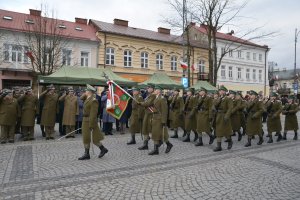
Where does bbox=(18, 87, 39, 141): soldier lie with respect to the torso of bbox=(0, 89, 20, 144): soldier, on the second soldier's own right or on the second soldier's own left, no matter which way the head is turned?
on the second soldier's own left

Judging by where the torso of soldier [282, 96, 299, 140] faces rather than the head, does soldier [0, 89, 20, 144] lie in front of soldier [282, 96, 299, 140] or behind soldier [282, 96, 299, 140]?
in front

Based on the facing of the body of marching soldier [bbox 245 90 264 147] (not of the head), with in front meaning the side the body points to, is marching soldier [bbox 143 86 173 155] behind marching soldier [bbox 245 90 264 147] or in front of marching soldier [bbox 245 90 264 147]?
in front

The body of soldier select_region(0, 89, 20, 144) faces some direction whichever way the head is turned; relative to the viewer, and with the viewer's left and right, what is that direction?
facing the viewer

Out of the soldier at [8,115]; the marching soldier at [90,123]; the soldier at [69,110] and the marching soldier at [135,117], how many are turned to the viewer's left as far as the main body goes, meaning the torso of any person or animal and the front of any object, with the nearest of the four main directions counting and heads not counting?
2

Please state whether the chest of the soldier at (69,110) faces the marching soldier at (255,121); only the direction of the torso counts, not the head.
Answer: no

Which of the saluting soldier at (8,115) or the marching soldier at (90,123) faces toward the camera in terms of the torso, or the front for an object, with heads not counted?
the saluting soldier at (8,115)

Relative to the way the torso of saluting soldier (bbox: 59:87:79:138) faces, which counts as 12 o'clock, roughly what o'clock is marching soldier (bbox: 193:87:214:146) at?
marching soldier (bbox: 193:87:214:146) is roughly at 10 o'clock from saluting soldier (bbox: 59:87:79:138).

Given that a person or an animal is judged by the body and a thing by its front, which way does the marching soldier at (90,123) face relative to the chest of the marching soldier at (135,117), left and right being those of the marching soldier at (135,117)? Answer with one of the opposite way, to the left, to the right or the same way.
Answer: the same way

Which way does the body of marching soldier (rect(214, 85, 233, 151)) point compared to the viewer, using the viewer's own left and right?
facing the viewer and to the left of the viewer

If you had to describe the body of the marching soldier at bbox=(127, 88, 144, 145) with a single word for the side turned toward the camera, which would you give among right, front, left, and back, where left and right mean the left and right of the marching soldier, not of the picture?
left

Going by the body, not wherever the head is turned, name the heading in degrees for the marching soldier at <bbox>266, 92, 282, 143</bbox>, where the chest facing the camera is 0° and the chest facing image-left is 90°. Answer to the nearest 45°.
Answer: approximately 45°

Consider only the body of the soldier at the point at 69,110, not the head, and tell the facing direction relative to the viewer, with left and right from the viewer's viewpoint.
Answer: facing the viewer
